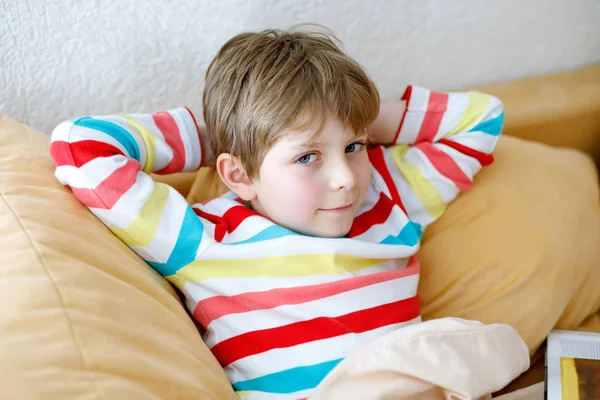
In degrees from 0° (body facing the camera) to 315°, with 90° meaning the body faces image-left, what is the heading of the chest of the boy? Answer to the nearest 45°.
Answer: approximately 315°
